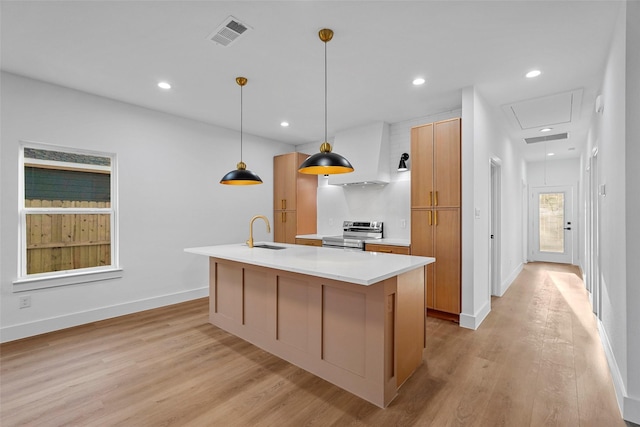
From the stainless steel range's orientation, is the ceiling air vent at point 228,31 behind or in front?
in front

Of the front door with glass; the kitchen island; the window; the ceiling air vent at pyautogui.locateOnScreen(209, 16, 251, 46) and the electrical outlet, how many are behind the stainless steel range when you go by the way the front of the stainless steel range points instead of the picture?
1

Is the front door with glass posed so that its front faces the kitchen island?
yes

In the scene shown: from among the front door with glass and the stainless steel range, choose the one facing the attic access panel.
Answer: the front door with glass

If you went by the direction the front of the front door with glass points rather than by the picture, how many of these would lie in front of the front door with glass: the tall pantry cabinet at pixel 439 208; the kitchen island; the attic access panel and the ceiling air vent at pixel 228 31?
4

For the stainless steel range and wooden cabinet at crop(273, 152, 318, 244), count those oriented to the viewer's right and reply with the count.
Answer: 0

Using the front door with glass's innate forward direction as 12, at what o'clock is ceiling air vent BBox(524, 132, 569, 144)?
The ceiling air vent is roughly at 12 o'clock from the front door with glass.

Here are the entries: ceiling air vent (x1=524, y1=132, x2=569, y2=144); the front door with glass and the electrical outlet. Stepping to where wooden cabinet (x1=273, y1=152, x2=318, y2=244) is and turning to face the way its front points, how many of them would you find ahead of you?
1

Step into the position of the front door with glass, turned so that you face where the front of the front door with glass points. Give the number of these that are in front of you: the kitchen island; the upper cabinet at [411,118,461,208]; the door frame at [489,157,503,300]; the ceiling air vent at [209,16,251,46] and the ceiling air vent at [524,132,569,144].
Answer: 5

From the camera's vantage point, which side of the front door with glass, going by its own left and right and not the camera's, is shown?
front

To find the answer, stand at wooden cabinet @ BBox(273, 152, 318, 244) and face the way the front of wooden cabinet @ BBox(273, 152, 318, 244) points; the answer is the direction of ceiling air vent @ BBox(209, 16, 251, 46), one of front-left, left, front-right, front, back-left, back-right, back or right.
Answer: front-left

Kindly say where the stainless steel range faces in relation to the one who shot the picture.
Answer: facing the viewer and to the left of the viewer

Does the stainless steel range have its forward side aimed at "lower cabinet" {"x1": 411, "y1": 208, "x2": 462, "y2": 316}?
no

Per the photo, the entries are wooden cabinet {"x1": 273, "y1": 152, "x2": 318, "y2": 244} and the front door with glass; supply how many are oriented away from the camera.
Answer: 0

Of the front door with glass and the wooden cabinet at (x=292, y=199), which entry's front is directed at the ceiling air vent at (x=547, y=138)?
the front door with glass

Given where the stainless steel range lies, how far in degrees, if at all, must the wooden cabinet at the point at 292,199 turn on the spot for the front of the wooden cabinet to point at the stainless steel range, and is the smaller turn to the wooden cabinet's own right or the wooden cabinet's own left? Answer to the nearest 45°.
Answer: approximately 90° to the wooden cabinet's own left

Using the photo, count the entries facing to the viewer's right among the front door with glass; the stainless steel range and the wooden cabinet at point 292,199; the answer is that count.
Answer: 0

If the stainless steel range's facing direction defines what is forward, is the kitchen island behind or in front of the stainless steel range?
in front

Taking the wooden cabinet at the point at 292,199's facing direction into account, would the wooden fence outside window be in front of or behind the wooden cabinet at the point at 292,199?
in front

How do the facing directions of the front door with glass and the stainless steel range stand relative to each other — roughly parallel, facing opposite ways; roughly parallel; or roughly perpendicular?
roughly parallel

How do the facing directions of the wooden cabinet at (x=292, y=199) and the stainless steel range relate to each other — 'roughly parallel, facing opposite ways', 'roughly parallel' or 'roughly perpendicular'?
roughly parallel

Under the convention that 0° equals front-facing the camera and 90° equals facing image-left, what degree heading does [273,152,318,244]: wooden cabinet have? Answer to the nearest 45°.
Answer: approximately 45°
